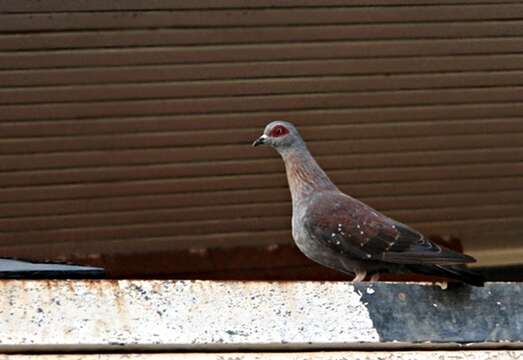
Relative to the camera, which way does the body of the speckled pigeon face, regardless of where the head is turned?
to the viewer's left
